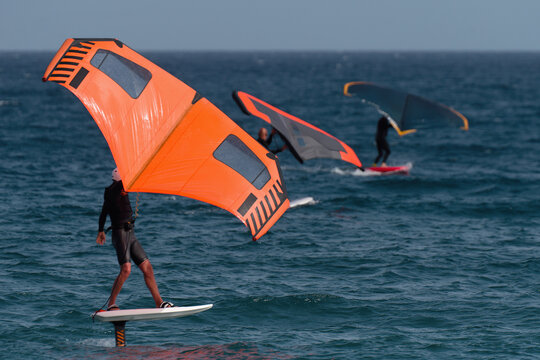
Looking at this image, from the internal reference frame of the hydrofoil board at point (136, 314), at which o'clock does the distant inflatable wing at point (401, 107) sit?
The distant inflatable wing is roughly at 10 o'clock from the hydrofoil board.

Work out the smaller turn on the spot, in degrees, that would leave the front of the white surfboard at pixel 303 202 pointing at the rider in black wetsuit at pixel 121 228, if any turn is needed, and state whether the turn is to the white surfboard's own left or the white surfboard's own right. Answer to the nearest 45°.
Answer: approximately 90° to the white surfboard's own right

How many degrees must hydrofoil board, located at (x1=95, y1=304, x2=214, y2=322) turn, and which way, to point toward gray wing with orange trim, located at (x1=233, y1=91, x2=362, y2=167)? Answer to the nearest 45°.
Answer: approximately 45° to its left

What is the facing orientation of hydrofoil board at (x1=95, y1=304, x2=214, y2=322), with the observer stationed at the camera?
facing to the right of the viewer

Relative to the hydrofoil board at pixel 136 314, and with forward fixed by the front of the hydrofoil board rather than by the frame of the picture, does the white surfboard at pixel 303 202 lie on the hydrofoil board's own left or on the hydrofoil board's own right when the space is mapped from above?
on the hydrofoil board's own left

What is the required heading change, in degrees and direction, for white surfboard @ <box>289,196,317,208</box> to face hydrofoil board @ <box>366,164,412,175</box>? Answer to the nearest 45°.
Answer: approximately 45° to its left

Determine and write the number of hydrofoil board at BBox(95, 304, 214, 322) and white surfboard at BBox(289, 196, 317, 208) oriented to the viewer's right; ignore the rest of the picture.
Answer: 2

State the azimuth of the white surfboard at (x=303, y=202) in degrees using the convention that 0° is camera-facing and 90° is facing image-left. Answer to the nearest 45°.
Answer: approximately 270°
